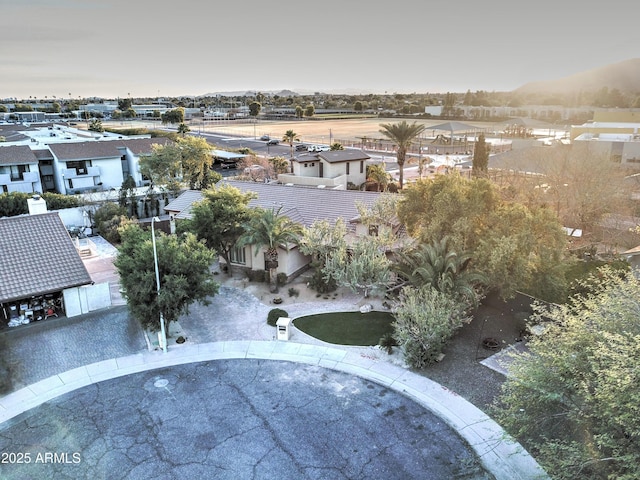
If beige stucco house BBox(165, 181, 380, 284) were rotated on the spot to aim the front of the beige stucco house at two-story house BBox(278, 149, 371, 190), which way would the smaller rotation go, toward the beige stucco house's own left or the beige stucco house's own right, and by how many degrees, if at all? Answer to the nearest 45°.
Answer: approximately 180°

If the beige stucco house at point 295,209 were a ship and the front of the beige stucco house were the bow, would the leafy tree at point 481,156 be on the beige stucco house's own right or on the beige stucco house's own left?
on the beige stucco house's own left

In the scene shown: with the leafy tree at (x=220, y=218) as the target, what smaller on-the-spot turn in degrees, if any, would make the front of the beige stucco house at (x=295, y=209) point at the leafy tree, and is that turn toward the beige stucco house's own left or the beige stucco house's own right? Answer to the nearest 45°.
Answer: approximately 45° to the beige stucco house's own right

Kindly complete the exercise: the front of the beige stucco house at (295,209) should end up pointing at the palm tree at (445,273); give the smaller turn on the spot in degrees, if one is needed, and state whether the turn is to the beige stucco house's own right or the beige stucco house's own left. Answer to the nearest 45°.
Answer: approximately 45° to the beige stucco house's own left

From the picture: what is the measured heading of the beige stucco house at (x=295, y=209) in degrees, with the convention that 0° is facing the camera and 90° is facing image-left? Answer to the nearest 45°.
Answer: approximately 0°

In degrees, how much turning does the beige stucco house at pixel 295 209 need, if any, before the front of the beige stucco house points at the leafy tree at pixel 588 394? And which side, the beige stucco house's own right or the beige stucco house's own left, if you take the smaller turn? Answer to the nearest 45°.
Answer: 0° — it already faces it

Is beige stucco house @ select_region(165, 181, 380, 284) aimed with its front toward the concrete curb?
yes
